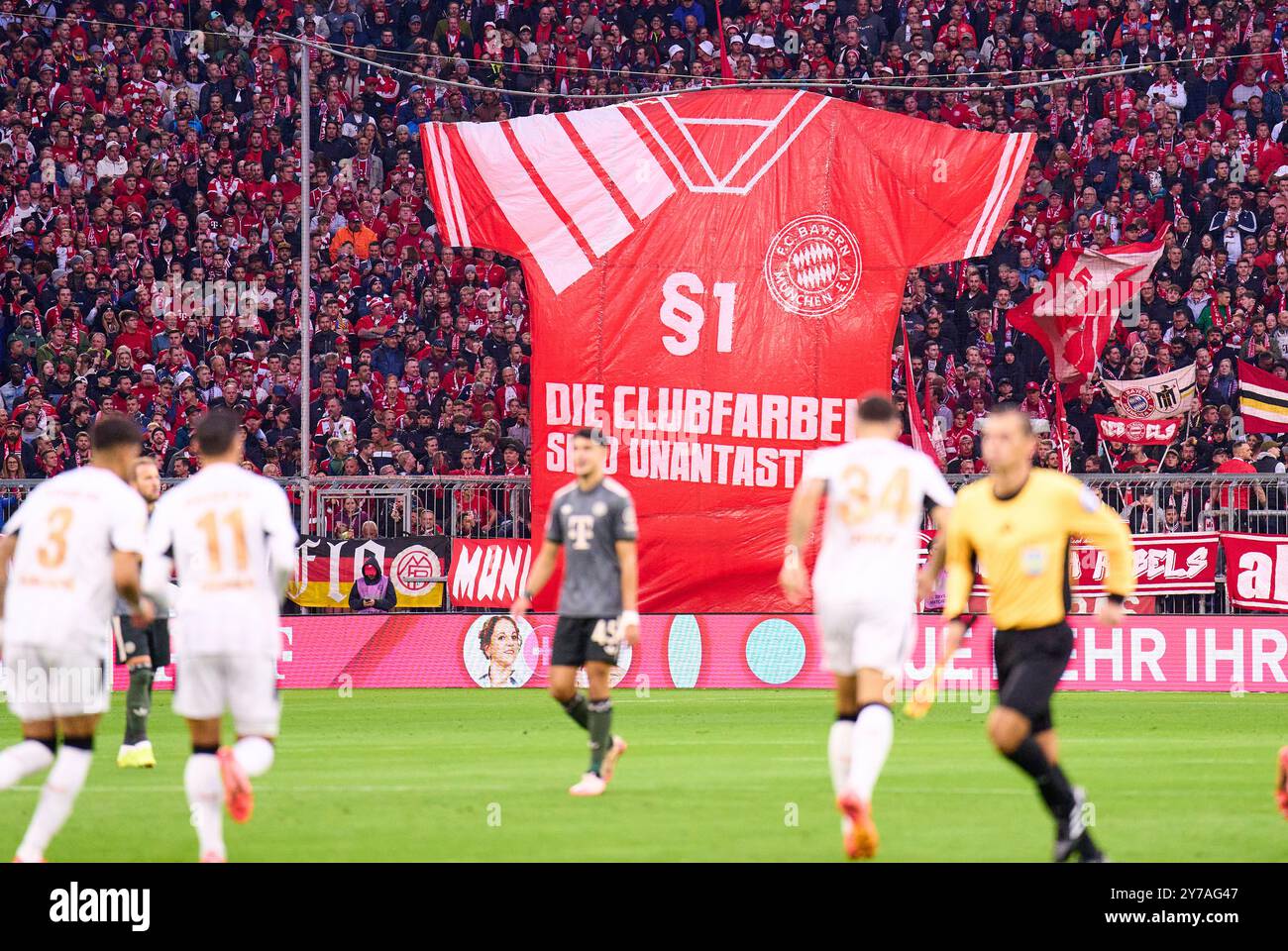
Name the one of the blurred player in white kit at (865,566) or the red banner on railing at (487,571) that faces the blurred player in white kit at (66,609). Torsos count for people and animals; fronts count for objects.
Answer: the red banner on railing

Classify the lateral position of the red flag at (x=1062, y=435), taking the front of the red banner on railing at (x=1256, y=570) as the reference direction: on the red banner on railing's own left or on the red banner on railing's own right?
on the red banner on railing's own right

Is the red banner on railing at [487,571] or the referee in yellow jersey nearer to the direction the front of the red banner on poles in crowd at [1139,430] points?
the referee in yellow jersey

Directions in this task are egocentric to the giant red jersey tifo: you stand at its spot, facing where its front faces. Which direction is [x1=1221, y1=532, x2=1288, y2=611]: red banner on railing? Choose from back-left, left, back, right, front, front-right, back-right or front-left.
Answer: left

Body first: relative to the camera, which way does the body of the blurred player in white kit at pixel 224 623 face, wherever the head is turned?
away from the camera

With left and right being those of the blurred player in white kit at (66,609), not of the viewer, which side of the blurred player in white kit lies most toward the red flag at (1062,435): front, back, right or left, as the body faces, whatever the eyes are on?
front

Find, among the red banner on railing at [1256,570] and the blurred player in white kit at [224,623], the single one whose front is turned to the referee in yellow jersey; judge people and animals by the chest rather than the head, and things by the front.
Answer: the red banner on railing

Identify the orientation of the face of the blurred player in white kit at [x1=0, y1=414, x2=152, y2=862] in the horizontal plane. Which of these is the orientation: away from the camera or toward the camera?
away from the camera

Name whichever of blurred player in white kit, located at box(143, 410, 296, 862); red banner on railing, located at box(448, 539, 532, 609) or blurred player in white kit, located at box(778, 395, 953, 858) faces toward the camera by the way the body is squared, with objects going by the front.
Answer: the red banner on railing

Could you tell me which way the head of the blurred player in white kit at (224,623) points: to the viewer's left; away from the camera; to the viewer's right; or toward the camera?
away from the camera

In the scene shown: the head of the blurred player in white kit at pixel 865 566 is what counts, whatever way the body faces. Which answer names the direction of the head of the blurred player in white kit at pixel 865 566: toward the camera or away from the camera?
away from the camera

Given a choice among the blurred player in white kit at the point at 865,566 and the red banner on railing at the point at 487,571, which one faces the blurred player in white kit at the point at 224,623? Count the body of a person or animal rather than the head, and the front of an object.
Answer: the red banner on railing

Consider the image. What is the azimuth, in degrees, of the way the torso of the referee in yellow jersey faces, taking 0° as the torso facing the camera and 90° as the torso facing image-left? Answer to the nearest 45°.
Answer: approximately 45°

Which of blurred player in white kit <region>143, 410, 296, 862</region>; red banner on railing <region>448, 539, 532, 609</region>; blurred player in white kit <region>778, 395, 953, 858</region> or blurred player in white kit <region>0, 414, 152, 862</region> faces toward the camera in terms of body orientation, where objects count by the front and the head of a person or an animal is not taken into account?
the red banner on railing
